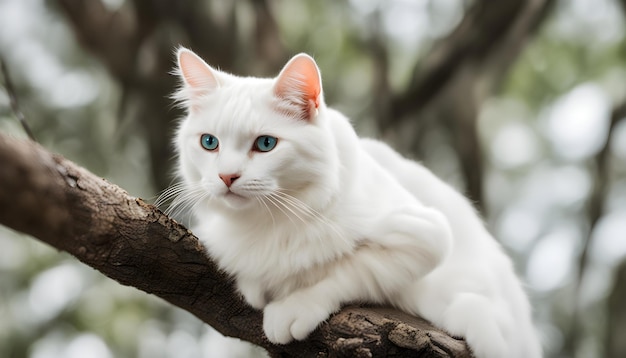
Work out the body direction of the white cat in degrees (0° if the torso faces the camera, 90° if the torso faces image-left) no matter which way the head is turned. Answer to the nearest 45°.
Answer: approximately 45°

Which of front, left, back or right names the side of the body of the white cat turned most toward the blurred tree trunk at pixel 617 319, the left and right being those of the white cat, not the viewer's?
back
